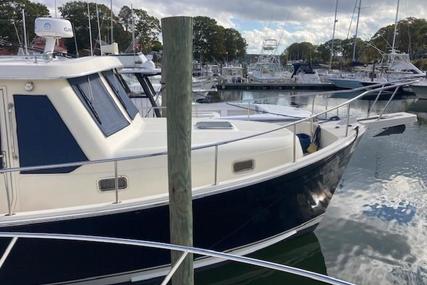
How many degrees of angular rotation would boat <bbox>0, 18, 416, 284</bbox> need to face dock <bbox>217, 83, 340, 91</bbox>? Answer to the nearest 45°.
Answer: approximately 90° to its left

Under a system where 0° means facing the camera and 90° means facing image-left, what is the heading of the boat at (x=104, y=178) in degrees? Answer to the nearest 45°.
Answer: approximately 270°

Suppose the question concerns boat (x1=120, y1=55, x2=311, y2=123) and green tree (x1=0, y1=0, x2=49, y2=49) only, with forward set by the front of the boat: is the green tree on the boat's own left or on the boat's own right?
on the boat's own left

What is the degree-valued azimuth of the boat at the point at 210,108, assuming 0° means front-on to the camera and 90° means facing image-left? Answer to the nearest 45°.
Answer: approximately 270°

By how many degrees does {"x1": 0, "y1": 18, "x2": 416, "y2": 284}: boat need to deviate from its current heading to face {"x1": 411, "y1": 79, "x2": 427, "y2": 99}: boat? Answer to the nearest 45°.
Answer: approximately 45° to its left

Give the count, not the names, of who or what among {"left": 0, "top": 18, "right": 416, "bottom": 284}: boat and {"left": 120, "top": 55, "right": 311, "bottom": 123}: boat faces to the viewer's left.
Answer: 0
